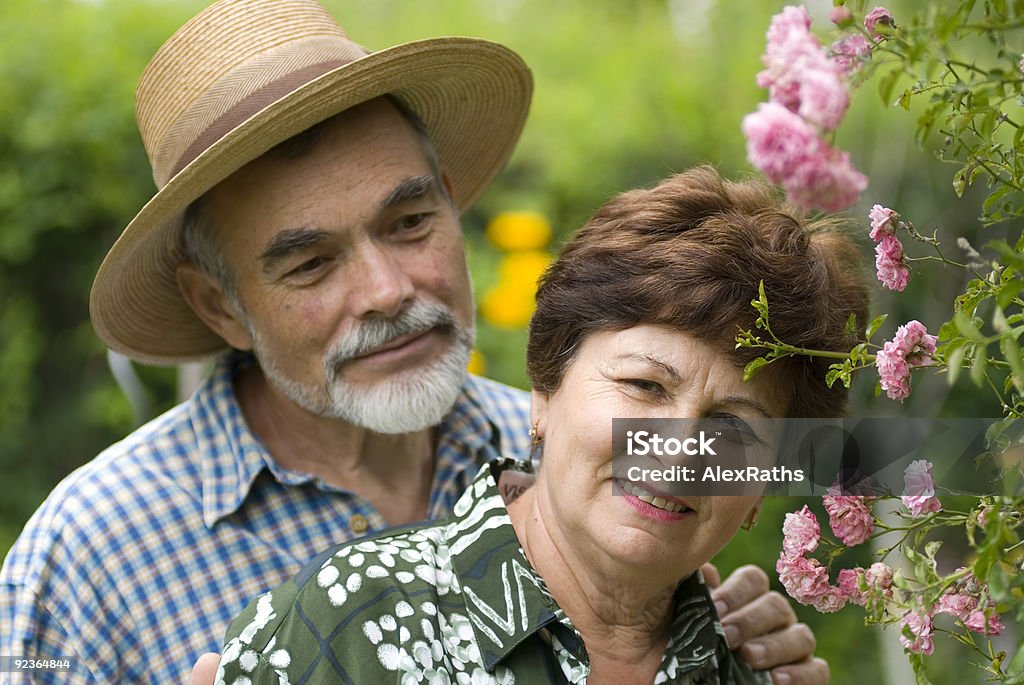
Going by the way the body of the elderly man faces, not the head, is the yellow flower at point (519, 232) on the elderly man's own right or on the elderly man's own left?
on the elderly man's own left

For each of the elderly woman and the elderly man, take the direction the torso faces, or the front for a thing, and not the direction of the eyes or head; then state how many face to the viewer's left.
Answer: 0

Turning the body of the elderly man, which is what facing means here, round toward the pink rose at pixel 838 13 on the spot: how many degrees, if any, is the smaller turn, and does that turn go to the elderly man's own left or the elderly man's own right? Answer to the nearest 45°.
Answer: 0° — they already face it

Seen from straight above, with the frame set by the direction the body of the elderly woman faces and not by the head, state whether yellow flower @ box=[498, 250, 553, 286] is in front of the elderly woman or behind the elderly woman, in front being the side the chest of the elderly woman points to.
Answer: behind

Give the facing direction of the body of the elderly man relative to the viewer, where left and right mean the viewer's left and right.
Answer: facing the viewer and to the right of the viewer

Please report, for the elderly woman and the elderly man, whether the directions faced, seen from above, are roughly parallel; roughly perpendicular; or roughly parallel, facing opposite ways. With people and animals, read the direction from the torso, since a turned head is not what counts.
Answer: roughly parallel

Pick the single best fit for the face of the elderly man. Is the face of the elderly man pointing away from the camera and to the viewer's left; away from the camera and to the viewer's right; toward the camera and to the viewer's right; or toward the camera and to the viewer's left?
toward the camera and to the viewer's right

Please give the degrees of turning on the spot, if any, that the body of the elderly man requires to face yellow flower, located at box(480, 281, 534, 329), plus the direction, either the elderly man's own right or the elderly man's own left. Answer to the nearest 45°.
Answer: approximately 135° to the elderly man's own left

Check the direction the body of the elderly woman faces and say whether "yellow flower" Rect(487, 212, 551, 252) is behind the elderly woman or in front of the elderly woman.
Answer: behind

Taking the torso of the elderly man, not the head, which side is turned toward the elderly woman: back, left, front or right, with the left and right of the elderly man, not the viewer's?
front
